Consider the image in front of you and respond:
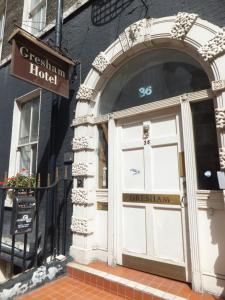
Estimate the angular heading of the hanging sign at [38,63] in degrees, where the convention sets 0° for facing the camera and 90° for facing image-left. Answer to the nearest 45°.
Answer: approximately 315°

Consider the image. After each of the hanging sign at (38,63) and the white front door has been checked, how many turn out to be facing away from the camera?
0

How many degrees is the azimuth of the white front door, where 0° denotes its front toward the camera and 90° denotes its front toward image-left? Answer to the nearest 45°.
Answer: approximately 45°

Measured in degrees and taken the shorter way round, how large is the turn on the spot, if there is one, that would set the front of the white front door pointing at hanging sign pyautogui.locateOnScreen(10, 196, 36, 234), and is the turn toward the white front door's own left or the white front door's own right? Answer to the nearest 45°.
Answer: approximately 45° to the white front door's own right
